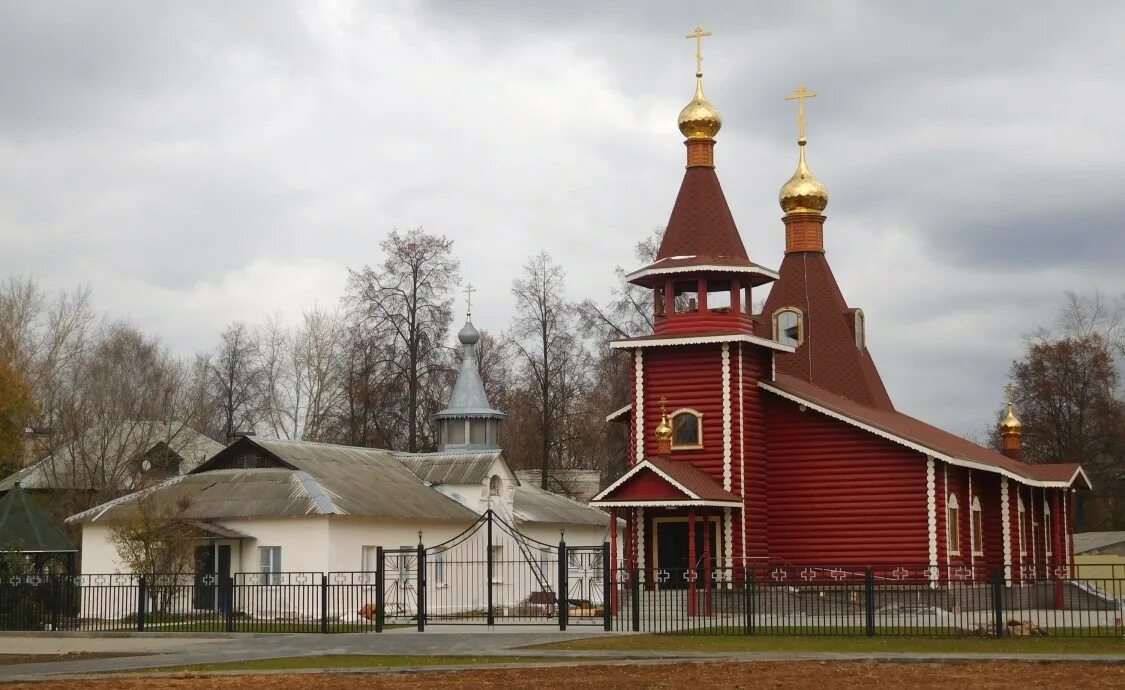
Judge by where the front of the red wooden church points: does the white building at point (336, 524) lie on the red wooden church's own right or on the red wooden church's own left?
on the red wooden church's own right

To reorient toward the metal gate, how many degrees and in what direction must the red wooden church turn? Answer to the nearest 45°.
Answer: approximately 90° to its right

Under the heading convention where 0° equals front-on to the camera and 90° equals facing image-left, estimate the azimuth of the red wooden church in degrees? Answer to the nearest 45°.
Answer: approximately 45°
